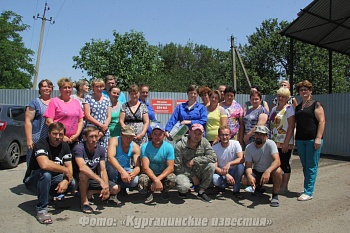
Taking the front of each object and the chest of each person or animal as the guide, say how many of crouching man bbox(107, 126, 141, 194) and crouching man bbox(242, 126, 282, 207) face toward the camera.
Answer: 2

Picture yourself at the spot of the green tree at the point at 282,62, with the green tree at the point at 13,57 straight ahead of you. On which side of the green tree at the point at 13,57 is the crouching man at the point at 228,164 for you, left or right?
left

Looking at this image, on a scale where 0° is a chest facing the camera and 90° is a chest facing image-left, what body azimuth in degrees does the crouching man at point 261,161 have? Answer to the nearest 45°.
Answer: approximately 0°

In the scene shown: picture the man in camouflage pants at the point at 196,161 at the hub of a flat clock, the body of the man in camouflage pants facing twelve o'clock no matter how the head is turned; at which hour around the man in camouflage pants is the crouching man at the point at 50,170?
The crouching man is roughly at 2 o'clock from the man in camouflage pants.

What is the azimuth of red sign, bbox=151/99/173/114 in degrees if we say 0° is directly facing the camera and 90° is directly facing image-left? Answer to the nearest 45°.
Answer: approximately 0°

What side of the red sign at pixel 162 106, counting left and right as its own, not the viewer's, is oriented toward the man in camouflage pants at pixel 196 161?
front

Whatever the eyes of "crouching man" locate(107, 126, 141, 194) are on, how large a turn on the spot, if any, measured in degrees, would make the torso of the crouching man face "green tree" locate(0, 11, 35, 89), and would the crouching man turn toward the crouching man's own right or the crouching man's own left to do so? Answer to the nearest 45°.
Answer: approximately 180°

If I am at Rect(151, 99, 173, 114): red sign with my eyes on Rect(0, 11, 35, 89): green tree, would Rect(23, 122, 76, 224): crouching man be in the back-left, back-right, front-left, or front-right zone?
back-left

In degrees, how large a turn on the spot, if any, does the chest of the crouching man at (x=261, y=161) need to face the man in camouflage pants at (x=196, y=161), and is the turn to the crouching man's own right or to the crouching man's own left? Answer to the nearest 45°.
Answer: approximately 90° to the crouching man's own right

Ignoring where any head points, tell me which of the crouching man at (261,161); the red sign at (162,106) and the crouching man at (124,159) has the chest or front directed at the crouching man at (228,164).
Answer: the red sign
